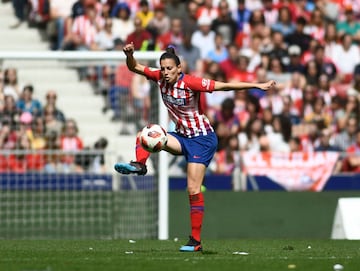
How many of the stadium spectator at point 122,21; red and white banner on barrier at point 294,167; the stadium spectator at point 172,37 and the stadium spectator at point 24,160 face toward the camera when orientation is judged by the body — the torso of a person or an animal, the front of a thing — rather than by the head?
4

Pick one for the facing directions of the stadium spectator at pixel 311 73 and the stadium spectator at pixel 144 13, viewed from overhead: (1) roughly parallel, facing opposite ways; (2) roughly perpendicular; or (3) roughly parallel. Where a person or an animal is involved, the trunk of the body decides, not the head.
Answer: roughly parallel

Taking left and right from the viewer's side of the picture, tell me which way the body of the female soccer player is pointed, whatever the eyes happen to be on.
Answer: facing the viewer and to the left of the viewer

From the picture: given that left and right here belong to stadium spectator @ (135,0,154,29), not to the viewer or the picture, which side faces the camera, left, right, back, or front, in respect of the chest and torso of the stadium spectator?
front

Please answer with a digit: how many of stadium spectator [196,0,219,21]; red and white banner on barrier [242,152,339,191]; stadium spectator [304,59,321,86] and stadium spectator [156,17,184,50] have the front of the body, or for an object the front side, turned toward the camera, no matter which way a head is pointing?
4

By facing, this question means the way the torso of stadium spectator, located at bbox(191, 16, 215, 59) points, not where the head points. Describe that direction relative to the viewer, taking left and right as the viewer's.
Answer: facing the viewer

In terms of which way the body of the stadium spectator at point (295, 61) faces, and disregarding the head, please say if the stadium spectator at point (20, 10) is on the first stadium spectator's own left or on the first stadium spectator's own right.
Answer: on the first stadium spectator's own right

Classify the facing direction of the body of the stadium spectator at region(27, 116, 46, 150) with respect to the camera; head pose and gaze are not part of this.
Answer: toward the camera

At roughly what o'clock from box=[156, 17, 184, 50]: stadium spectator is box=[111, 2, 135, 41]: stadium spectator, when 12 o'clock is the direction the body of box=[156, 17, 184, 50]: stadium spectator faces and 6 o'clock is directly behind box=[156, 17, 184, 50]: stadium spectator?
box=[111, 2, 135, 41]: stadium spectator is roughly at 3 o'clock from box=[156, 17, 184, 50]: stadium spectator.

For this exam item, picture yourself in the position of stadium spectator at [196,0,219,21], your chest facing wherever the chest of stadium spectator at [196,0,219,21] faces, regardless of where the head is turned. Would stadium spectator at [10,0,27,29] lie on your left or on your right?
on your right

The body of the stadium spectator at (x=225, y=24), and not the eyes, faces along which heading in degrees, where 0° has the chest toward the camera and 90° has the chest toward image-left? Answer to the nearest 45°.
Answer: approximately 0°
